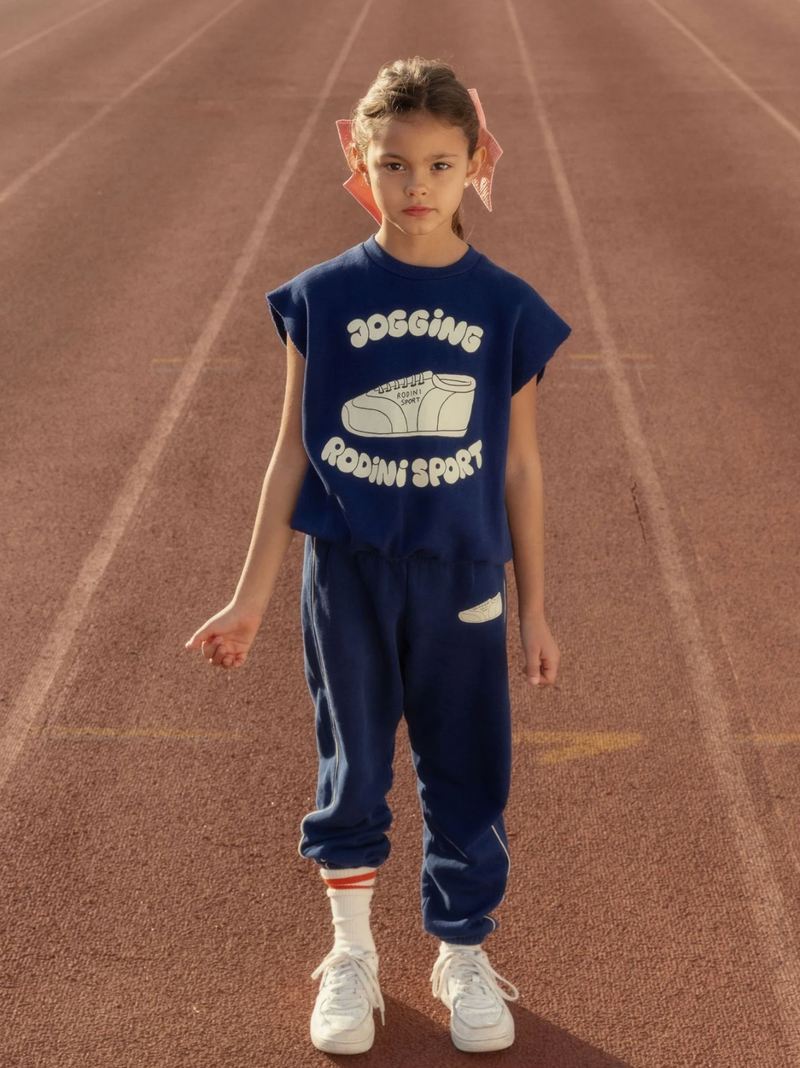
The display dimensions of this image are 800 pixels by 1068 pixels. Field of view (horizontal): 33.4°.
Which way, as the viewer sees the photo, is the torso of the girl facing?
toward the camera

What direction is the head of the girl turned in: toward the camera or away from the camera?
toward the camera
